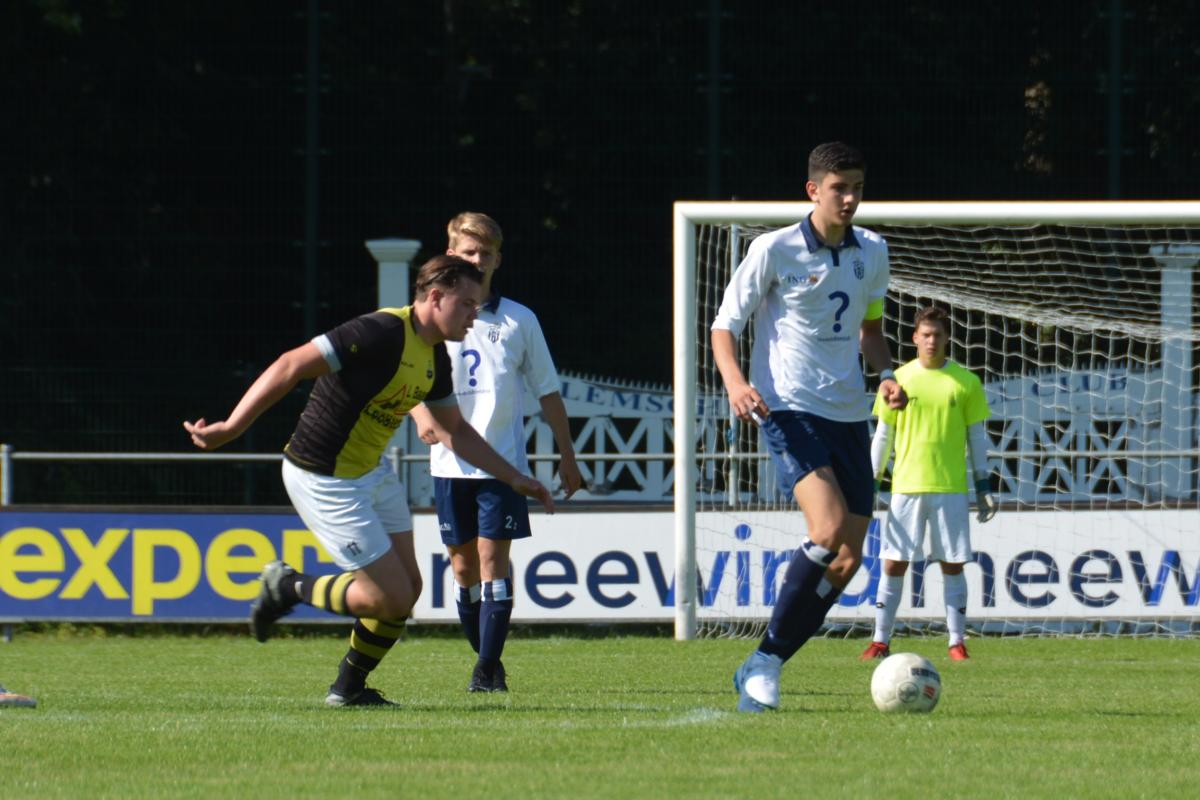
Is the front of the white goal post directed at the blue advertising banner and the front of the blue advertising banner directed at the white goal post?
no

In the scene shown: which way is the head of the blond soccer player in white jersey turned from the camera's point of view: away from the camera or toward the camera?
toward the camera

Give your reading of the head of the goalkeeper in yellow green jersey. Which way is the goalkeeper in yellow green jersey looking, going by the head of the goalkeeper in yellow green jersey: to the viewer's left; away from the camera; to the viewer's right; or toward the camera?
toward the camera

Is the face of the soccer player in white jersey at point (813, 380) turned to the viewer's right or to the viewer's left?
to the viewer's right

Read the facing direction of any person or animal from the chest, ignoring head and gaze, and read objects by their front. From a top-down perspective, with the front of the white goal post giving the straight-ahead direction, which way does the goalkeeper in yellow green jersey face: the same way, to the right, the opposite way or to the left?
the same way

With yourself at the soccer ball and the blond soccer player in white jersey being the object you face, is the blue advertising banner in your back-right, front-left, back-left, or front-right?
front-right

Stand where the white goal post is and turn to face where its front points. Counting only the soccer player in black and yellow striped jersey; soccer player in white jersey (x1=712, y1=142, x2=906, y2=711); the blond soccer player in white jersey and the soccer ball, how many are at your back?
0

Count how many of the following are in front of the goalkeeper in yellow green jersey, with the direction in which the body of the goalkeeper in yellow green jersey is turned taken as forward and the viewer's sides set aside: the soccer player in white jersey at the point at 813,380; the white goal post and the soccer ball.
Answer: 2

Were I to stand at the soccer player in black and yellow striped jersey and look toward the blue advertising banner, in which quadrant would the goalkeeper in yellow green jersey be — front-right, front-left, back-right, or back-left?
front-right

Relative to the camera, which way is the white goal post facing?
toward the camera

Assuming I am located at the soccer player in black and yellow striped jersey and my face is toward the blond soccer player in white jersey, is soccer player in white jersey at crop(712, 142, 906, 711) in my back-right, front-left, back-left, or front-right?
front-right

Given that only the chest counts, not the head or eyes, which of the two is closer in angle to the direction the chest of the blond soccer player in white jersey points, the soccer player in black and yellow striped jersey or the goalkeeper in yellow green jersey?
the soccer player in black and yellow striped jersey

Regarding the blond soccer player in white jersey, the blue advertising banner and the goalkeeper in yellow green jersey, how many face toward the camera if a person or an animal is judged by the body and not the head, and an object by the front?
3

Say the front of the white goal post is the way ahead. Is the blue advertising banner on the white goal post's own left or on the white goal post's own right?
on the white goal post's own right

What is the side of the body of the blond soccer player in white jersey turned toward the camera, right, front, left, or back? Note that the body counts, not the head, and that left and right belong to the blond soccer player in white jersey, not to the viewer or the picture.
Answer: front

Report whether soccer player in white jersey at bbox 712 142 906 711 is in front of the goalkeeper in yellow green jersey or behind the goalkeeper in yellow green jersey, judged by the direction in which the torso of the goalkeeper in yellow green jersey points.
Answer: in front
